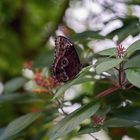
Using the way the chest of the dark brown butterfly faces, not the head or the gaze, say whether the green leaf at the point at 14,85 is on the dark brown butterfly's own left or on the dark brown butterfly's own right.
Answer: on the dark brown butterfly's own left
